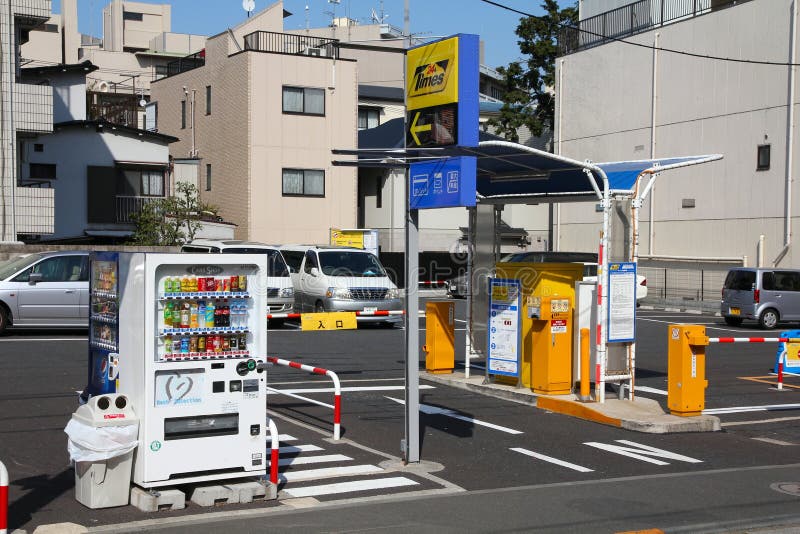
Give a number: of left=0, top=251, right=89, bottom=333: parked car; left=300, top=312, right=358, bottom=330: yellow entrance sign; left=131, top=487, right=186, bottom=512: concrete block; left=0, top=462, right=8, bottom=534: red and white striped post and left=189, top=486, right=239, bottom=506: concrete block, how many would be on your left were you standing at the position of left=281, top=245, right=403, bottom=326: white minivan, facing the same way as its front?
0

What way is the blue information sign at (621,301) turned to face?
toward the camera

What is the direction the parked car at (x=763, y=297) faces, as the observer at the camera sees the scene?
facing away from the viewer and to the right of the viewer

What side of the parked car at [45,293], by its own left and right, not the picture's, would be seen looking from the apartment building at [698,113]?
back

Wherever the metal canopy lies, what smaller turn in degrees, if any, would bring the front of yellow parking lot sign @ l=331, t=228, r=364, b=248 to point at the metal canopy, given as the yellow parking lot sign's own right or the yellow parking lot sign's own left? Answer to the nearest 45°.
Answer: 0° — it already faces it

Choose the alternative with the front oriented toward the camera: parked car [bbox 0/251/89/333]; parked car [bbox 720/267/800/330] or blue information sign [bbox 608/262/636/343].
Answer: the blue information sign

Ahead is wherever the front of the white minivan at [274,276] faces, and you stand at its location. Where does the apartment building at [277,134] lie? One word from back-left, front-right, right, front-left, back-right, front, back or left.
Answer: back-left

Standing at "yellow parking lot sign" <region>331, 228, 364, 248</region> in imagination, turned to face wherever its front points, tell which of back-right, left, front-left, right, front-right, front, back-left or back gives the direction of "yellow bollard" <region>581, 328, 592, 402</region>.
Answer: front

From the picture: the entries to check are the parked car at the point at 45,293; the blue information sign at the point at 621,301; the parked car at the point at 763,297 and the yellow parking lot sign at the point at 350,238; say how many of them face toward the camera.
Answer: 2

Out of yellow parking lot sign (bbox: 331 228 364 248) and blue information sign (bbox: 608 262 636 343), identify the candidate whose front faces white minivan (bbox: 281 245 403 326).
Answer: the yellow parking lot sign

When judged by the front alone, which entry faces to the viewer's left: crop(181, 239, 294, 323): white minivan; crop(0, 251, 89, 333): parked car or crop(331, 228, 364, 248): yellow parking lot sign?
the parked car

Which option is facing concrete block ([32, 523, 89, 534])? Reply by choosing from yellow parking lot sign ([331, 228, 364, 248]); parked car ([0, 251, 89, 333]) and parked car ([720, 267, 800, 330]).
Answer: the yellow parking lot sign

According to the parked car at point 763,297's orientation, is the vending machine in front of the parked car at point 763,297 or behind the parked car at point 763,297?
behind

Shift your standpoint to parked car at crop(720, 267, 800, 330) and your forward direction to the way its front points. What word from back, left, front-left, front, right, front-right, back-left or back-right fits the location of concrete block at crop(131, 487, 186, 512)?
back-right

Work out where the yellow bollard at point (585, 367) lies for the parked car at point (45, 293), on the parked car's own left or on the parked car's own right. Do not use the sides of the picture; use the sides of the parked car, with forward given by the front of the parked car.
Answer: on the parked car's own left

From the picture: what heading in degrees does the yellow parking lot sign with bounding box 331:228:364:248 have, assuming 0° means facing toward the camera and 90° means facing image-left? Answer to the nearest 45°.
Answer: approximately 0°

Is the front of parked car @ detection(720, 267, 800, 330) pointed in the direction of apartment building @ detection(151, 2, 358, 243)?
no

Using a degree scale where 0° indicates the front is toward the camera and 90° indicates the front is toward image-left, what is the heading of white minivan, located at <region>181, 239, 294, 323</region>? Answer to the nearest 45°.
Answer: approximately 315°

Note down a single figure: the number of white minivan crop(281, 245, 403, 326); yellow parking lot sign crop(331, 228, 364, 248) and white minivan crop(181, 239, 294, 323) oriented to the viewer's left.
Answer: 0

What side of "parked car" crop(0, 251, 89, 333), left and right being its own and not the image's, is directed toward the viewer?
left

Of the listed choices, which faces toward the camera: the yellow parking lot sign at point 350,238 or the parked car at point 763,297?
the yellow parking lot sign

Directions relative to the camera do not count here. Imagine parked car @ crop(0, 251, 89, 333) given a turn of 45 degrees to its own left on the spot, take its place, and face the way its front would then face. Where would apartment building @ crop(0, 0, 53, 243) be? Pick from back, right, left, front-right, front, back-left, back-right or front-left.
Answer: back-right

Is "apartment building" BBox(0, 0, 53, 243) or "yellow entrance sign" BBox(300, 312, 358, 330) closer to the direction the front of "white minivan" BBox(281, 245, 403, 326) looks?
the yellow entrance sign
